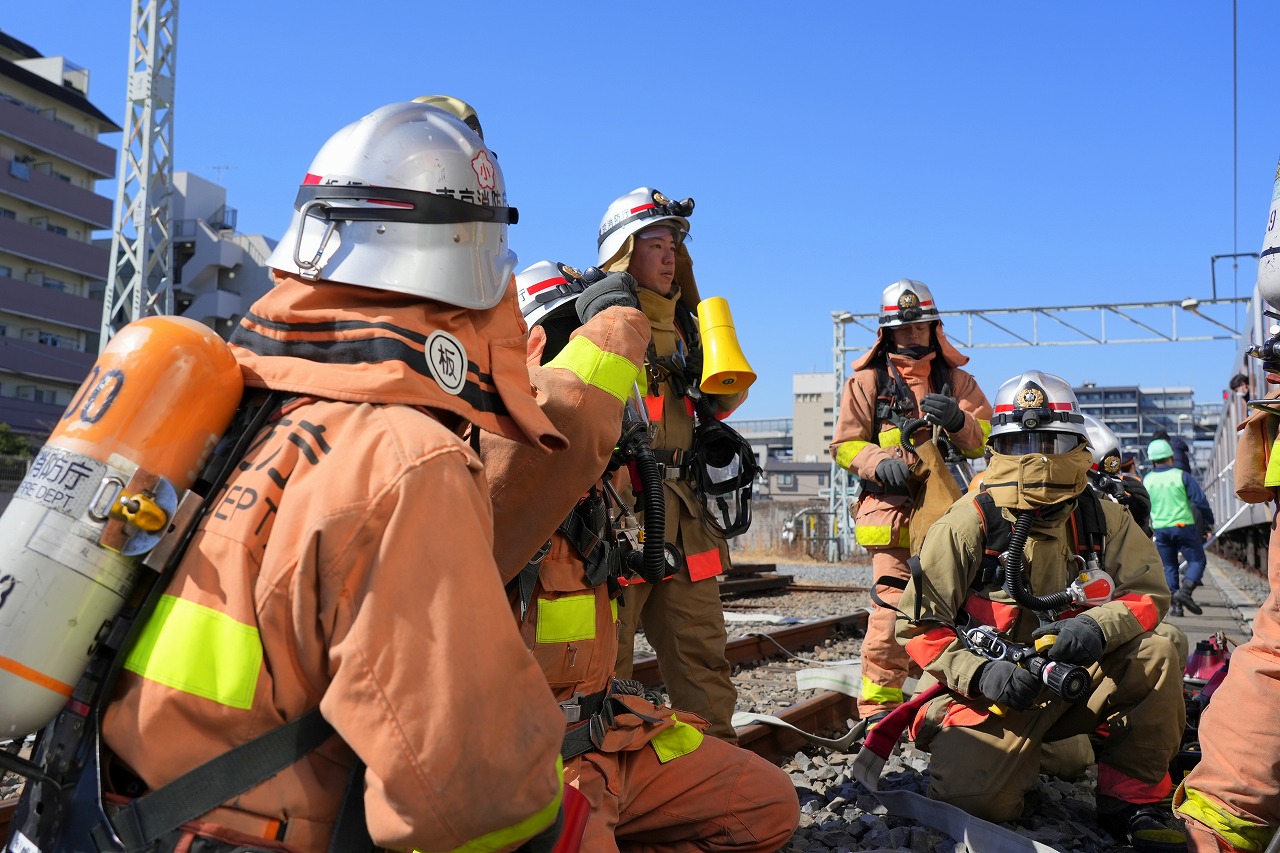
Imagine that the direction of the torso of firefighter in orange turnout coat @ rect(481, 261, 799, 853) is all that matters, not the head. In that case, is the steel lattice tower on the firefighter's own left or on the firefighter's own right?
on the firefighter's own left

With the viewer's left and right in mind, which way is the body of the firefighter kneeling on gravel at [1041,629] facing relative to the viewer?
facing the viewer

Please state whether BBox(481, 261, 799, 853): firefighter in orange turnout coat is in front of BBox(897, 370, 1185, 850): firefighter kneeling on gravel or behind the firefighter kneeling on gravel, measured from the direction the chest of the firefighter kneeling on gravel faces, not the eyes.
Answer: in front

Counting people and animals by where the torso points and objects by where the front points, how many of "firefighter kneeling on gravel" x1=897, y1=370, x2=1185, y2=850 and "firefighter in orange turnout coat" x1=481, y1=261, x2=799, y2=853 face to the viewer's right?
1

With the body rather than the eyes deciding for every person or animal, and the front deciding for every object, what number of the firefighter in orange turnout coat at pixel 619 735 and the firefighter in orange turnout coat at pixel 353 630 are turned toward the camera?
0

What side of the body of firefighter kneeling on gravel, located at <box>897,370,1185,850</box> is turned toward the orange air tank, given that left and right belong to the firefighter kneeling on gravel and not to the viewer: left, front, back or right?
front

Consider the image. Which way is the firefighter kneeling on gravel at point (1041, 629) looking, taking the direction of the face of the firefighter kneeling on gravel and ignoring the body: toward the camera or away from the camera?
toward the camera

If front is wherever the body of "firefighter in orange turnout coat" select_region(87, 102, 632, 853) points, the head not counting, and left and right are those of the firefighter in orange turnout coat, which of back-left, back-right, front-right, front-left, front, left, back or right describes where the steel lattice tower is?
front-left

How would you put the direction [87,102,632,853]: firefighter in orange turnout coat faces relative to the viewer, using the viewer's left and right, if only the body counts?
facing away from the viewer and to the right of the viewer

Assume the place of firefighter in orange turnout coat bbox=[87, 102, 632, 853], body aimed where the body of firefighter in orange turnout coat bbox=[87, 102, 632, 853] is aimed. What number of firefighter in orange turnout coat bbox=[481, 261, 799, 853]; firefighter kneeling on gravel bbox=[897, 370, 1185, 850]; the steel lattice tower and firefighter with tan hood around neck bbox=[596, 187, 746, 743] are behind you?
0

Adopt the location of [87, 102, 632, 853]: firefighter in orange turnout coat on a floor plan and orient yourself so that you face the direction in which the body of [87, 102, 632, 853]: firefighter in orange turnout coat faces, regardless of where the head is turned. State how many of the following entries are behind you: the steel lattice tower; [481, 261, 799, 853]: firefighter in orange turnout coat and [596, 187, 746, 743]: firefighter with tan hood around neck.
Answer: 0

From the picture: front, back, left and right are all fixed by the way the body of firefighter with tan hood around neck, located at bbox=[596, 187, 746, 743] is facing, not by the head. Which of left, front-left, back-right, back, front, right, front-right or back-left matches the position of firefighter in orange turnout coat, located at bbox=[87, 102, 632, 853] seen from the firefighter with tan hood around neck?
front-right

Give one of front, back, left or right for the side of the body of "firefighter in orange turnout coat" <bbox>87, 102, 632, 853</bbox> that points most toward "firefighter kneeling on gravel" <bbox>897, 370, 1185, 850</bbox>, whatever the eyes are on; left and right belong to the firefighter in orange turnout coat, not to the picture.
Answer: front

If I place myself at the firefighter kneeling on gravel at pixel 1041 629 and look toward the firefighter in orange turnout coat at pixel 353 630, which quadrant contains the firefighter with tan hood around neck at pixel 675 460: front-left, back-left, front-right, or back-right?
front-right

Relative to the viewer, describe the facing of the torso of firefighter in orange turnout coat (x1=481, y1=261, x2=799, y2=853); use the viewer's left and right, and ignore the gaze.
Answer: facing to the right of the viewer

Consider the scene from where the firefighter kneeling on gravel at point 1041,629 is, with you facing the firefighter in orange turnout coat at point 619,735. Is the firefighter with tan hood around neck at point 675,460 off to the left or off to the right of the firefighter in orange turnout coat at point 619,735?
right
